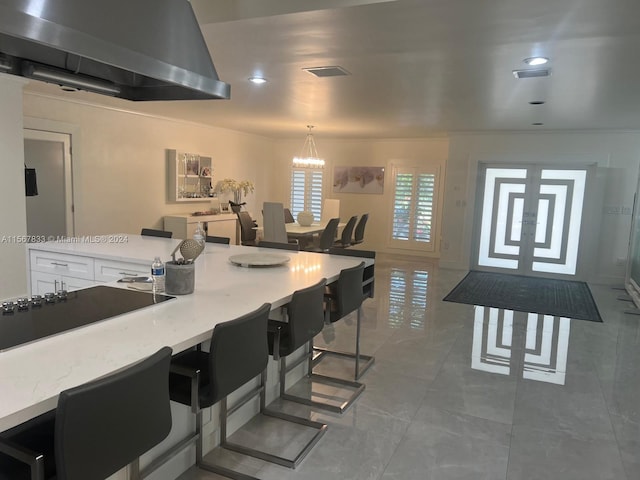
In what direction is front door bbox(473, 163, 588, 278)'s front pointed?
toward the camera

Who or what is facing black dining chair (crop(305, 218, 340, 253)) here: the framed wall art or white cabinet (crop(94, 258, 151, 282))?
the framed wall art

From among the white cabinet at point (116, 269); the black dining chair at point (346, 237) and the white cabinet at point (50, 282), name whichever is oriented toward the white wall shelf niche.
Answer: the black dining chair

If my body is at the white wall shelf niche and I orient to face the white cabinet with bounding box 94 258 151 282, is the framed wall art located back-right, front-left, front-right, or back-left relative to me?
back-left

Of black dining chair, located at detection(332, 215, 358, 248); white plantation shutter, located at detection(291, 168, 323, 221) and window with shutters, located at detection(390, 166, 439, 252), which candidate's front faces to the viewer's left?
the black dining chair

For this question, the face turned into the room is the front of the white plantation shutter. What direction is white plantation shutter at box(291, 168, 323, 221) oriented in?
toward the camera

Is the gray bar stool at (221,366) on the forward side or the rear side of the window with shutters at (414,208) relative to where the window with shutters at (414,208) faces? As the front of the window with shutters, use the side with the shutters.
on the forward side

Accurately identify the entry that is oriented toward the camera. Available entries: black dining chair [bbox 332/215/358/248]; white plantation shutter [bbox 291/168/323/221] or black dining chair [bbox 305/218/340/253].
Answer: the white plantation shutter

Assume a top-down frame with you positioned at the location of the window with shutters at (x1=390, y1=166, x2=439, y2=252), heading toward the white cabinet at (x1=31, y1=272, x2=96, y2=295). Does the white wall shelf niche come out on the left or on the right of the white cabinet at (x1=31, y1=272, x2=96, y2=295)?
right

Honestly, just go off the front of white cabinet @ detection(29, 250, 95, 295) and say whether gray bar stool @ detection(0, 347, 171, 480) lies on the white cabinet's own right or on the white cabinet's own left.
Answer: on the white cabinet's own left

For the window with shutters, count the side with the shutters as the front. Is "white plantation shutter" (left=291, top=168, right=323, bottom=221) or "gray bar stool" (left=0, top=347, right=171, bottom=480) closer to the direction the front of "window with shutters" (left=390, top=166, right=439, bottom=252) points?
the gray bar stool

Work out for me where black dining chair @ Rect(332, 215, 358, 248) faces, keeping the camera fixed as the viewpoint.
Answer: facing to the left of the viewer

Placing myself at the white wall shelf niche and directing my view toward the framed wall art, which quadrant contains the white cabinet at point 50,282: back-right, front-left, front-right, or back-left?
back-right

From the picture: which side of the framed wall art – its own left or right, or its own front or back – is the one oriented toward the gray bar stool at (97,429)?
front

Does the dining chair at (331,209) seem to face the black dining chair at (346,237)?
no

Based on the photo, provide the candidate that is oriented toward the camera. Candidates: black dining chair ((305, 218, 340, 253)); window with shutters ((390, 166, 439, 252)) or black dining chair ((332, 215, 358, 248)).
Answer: the window with shutters

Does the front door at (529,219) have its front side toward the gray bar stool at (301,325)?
yes

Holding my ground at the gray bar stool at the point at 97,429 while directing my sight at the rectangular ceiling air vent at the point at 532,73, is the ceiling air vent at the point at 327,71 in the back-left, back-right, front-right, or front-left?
front-left

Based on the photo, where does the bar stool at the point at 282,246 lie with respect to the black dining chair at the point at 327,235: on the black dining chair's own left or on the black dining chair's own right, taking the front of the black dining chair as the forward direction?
on the black dining chair's own left

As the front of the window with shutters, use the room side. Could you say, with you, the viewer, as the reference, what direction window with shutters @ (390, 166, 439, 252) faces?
facing the viewer

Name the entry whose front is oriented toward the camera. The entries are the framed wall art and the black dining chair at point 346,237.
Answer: the framed wall art
